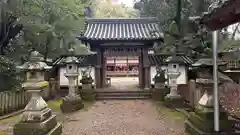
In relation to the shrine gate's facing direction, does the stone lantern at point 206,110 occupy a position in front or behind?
in front

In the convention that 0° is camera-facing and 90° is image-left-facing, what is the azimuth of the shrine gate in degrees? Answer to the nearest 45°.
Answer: approximately 0°

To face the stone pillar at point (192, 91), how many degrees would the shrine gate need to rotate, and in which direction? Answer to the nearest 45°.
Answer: approximately 45° to its left

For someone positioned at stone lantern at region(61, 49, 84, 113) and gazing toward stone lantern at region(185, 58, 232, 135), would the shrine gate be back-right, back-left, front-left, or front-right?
back-left

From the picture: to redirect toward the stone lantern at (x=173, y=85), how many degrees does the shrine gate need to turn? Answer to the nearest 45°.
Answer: approximately 45° to its left

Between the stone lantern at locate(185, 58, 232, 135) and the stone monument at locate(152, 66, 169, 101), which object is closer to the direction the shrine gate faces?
the stone lantern

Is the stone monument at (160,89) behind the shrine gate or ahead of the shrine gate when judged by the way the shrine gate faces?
ahead
